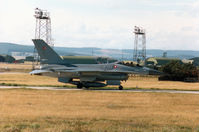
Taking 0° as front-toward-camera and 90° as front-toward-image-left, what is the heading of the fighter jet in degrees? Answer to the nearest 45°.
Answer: approximately 270°
